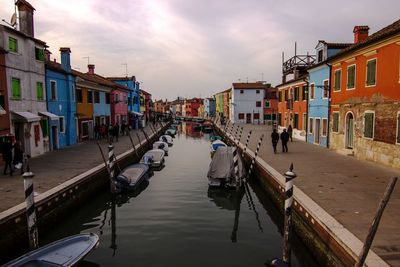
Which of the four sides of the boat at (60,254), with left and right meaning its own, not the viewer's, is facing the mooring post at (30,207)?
left

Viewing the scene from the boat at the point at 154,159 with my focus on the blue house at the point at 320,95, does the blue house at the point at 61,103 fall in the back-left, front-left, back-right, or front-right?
back-left

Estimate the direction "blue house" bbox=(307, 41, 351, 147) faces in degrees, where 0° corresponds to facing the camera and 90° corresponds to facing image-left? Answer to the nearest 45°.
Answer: approximately 45°

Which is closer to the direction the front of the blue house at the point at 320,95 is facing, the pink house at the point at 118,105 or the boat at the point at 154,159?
the boat

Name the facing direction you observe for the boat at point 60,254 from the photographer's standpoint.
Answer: facing away from the viewer and to the right of the viewer

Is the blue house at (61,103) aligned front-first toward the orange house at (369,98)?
yes

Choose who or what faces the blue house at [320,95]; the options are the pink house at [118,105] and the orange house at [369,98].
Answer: the pink house

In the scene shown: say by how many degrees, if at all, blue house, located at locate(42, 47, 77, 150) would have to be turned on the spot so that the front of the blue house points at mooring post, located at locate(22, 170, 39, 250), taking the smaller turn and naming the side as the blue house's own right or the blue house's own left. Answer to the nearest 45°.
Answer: approximately 45° to the blue house's own right

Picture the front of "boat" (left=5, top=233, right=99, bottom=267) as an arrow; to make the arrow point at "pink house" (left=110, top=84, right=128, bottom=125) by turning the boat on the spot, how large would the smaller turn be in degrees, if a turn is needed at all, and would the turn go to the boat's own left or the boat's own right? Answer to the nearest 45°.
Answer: approximately 45° to the boat's own left

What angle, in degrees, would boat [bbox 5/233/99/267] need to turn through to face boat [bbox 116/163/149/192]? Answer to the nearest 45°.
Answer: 0° — it already faces it

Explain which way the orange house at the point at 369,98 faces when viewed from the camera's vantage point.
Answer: facing the viewer and to the left of the viewer

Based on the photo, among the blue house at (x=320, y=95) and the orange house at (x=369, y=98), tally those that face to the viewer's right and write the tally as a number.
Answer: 0

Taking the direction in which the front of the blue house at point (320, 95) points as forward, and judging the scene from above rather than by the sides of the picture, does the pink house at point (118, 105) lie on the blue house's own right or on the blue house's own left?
on the blue house's own right

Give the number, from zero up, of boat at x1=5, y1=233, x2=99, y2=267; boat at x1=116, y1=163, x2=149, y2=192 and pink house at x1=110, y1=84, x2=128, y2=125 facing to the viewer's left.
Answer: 0

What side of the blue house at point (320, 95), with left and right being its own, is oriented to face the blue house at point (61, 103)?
front

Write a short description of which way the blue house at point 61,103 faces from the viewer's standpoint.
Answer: facing the viewer and to the right of the viewer

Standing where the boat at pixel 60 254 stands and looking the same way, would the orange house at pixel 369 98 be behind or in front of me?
in front

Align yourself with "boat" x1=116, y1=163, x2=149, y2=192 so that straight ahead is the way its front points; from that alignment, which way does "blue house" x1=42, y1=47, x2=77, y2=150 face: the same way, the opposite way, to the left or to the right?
to the right

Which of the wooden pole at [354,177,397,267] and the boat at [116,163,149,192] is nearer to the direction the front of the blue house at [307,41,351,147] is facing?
the boat
